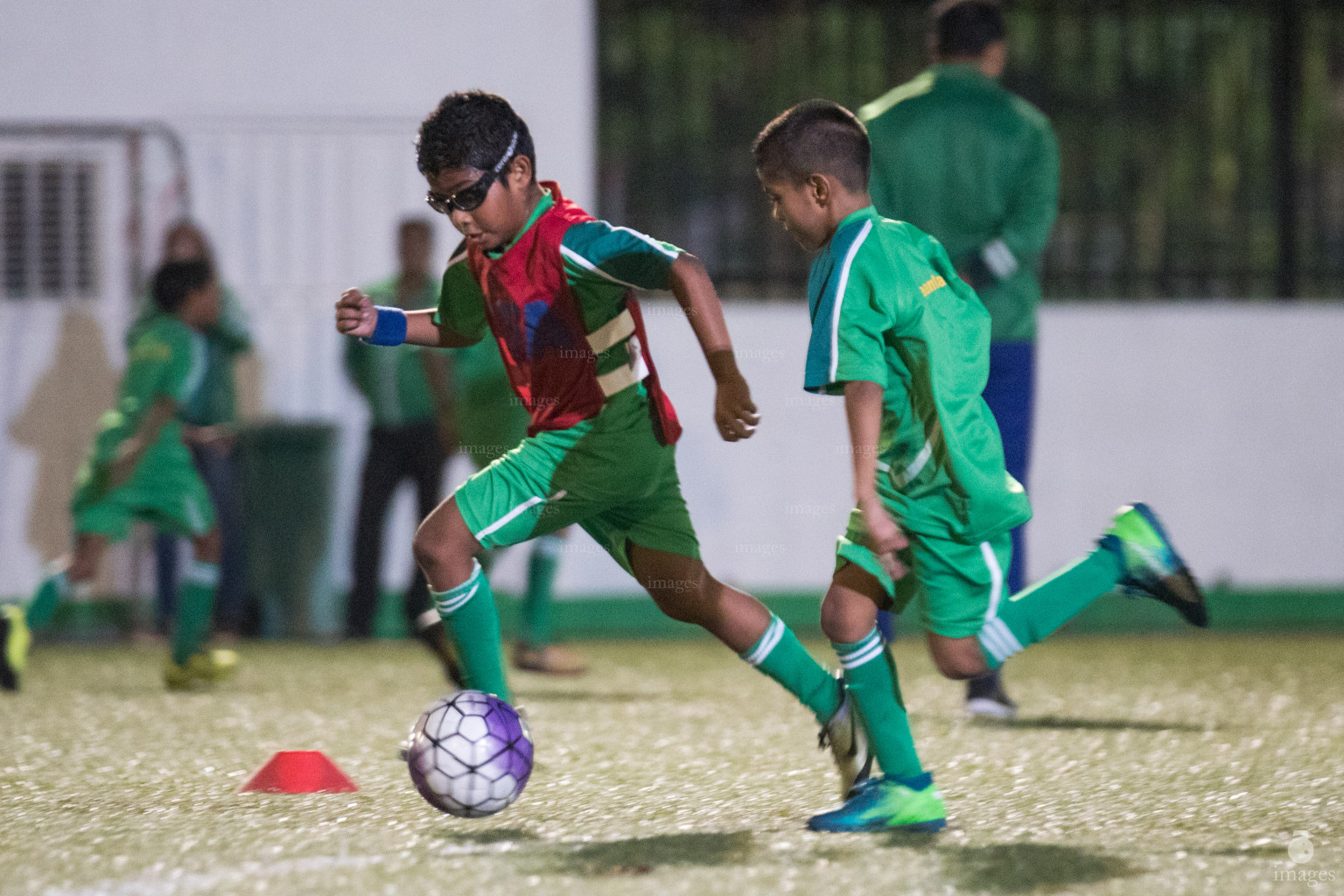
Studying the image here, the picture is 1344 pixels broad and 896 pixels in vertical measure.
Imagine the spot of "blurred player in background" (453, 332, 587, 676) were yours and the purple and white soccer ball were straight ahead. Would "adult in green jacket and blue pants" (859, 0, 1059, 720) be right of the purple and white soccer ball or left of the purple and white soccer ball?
left

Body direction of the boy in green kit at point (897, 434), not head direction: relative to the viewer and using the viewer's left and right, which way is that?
facing to the left of the viewer

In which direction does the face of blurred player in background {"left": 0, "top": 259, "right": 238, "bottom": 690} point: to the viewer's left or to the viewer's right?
to the viewer's right

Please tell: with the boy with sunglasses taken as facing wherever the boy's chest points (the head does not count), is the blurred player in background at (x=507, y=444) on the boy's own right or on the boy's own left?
on the boy's own right

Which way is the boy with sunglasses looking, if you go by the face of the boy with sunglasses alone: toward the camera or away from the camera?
toward the camera

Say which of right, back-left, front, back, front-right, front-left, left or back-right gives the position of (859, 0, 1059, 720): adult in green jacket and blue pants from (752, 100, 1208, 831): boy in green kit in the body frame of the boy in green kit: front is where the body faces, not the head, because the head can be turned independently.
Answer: right

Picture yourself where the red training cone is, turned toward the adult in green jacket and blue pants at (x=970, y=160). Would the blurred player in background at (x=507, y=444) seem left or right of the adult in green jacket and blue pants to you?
left

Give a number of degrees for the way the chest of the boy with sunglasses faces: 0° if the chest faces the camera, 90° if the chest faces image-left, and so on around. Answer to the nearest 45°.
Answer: approximately 45°

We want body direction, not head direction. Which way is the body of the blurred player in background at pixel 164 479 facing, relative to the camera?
to the viewer's right

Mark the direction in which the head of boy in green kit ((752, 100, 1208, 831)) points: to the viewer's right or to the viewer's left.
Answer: to the viewer's left
